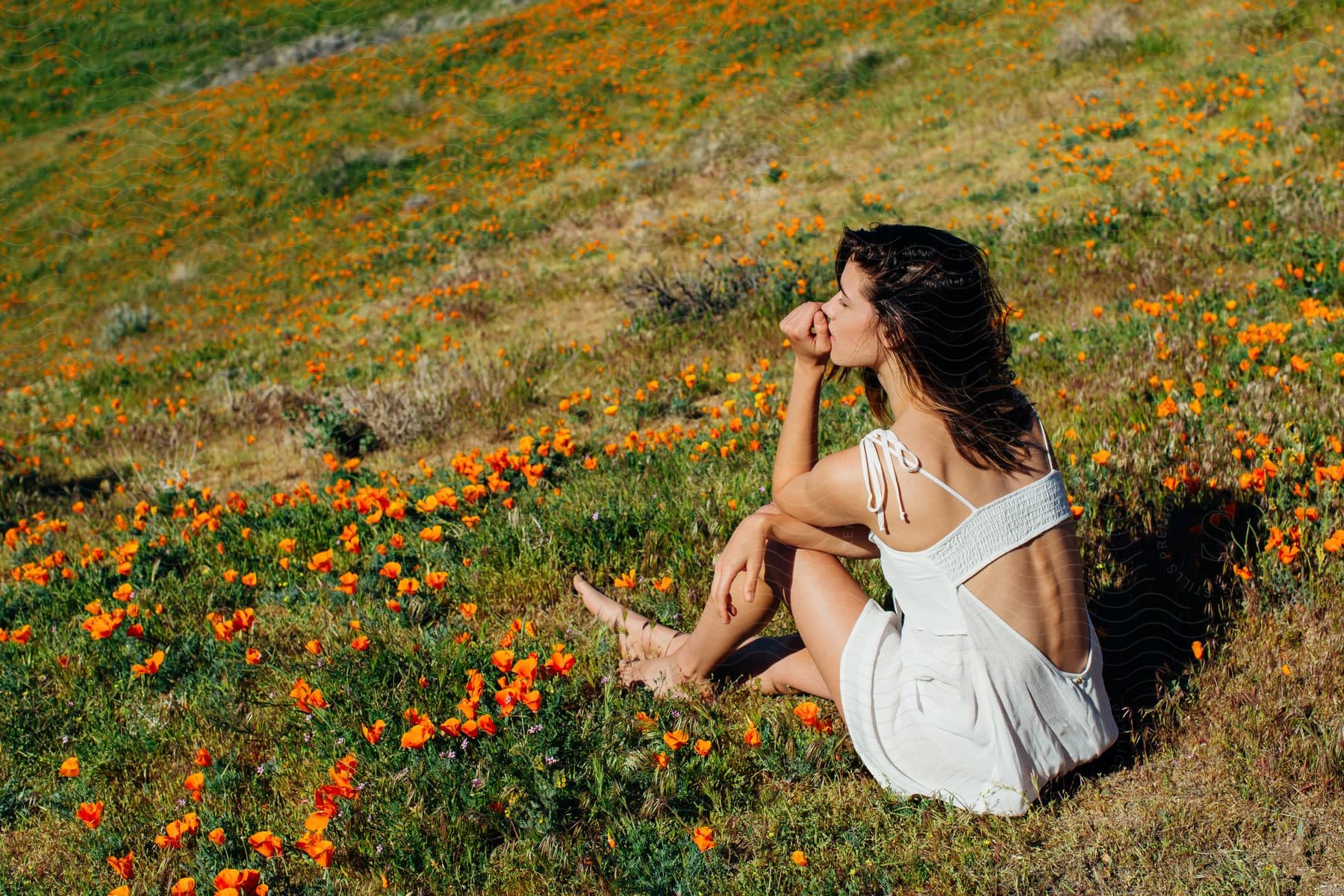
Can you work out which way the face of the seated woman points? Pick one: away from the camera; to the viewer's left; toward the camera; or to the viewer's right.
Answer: to the viewer's left

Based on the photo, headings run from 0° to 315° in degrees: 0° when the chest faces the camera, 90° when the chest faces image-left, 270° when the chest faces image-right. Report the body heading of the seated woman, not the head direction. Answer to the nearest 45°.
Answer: approximately 135°
